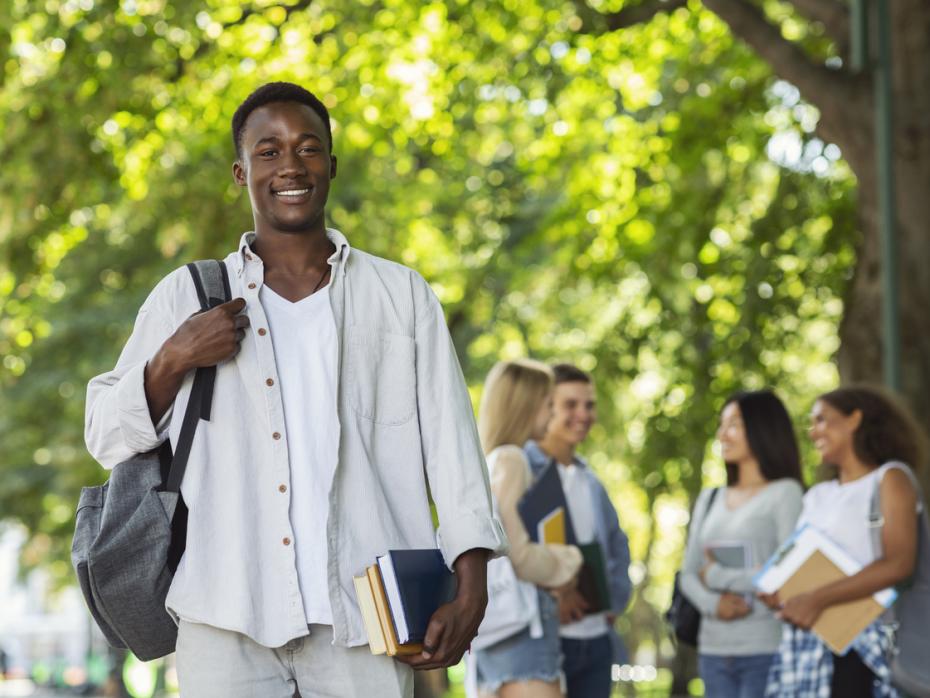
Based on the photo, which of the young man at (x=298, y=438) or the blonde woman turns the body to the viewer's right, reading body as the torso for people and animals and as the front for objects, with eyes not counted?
the blonde woman

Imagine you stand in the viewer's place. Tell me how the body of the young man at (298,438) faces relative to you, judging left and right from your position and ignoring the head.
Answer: facing the viewer

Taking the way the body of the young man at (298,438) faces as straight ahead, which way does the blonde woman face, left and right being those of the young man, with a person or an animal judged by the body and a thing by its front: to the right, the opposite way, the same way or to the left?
to the left

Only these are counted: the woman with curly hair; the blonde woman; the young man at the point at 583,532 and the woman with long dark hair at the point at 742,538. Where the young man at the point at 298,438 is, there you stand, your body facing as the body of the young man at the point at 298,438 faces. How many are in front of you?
0

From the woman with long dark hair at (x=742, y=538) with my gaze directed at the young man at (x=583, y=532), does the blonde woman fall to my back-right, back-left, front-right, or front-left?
front-left

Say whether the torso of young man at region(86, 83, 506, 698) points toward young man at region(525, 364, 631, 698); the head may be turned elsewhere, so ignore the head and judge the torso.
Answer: no

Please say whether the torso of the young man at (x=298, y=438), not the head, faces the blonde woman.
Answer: no

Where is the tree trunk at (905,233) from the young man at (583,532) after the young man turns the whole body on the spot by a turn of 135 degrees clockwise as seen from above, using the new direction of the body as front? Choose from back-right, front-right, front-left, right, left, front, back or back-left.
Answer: back-right

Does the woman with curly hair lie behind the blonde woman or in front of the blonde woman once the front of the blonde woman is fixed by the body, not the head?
in front

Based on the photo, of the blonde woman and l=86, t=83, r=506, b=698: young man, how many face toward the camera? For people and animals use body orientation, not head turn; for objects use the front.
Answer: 1

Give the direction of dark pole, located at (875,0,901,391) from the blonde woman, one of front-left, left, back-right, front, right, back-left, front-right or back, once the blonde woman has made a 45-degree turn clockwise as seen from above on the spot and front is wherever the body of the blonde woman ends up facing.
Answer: left

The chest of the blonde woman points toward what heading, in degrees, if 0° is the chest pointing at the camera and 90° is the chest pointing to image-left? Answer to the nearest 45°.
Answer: approximately 270°

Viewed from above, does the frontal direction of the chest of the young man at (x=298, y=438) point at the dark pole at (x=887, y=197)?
no

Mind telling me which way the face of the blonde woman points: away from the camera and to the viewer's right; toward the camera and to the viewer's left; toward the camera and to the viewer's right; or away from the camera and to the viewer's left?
away from the camera and to the viewer's right
